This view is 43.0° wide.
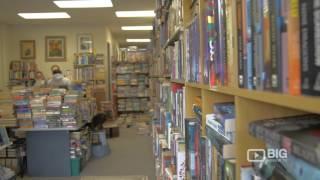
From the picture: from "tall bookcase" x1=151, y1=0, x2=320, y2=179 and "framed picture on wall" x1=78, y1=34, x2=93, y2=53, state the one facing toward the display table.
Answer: the framed picture on wall

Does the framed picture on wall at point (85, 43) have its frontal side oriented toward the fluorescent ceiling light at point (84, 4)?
yes

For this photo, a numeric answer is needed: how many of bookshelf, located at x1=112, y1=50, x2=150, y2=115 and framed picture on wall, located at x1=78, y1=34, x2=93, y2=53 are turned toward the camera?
2

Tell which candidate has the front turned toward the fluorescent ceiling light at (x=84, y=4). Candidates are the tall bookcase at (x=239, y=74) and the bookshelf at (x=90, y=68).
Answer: the bookshelf

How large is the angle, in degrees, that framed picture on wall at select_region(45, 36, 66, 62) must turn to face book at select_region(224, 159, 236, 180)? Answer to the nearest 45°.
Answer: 0° — it already faces it

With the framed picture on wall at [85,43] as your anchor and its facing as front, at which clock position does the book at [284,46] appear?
The book is roughly at 12 o'clock from the framed picture on wall.

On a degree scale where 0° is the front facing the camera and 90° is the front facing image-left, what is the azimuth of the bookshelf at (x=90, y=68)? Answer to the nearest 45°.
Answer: approximately 0°
